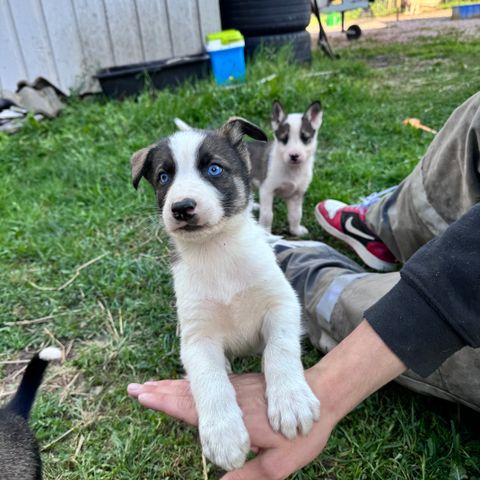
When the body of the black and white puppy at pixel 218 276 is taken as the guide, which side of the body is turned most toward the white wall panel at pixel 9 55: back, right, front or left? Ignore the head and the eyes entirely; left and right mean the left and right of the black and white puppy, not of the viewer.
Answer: back

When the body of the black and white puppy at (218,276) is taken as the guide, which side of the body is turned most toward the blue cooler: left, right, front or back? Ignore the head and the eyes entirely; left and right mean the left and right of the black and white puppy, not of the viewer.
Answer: back

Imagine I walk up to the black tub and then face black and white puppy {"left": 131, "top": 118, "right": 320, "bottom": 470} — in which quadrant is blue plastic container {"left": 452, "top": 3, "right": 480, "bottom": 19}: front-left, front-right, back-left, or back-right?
back-left

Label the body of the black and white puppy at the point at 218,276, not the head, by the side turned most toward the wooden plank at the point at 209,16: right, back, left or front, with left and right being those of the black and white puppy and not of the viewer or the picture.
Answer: back

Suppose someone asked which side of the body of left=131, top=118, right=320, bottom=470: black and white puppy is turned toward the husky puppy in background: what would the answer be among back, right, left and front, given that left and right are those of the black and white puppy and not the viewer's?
back

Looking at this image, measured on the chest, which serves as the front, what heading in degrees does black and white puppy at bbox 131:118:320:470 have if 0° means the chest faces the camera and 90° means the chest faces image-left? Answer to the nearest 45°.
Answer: approximately 0°

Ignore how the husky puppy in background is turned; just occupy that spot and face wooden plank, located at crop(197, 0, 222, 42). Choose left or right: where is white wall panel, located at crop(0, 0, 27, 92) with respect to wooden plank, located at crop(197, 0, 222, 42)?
left

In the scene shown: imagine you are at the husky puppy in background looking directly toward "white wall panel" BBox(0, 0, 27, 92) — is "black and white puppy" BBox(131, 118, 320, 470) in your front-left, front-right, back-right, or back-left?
back-left

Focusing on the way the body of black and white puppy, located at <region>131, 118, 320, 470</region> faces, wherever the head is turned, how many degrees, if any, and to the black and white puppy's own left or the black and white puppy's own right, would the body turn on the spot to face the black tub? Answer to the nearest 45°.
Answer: approximately 180°
